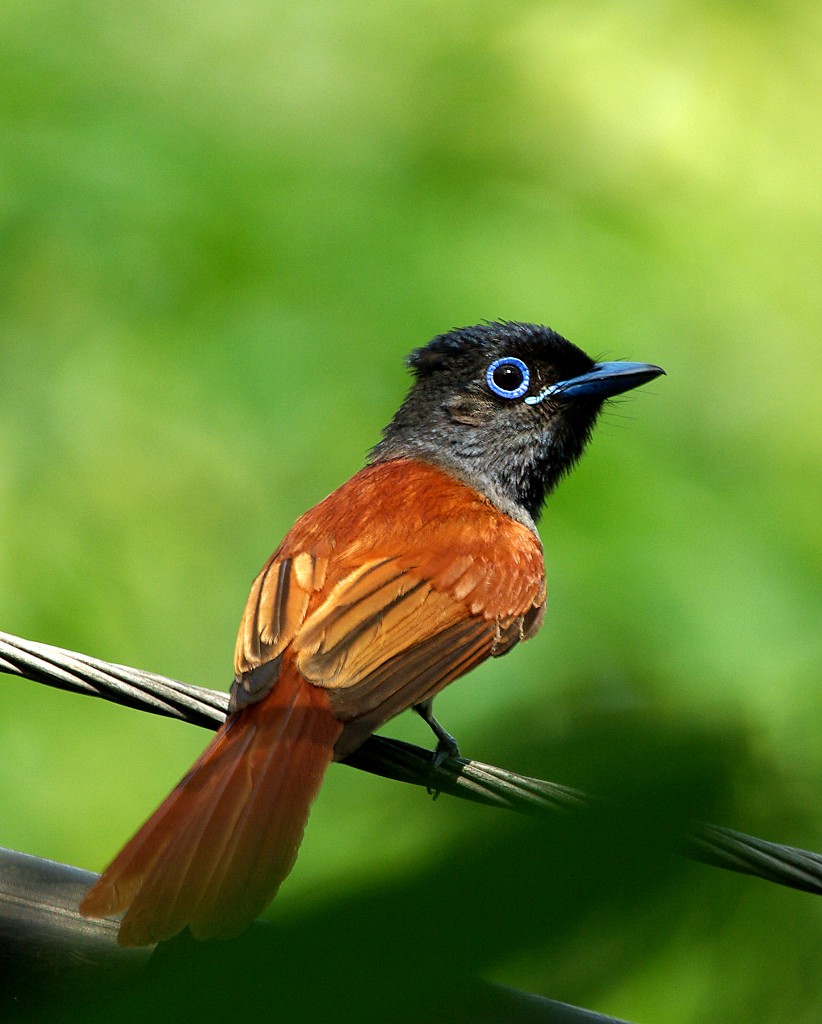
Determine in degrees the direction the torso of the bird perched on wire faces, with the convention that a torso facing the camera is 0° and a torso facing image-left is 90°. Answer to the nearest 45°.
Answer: approximately 225°
